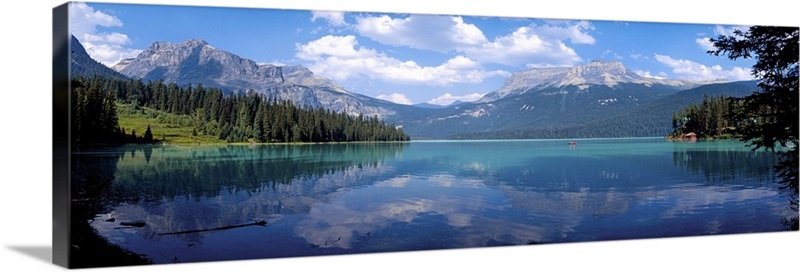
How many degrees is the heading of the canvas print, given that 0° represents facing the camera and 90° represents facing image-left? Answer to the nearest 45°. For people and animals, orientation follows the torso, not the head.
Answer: approximately 315°
